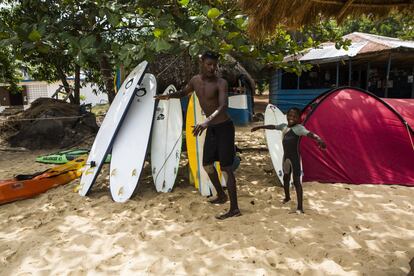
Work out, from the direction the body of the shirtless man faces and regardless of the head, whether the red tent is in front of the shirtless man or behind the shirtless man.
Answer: behind

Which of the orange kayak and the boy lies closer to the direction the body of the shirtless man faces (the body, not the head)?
the orange kayak

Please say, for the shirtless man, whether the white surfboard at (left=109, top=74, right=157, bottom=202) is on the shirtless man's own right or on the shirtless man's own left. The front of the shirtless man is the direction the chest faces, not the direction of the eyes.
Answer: on the shirtless man's own right

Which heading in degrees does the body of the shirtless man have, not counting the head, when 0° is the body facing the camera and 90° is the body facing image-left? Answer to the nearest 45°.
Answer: approximately 45°

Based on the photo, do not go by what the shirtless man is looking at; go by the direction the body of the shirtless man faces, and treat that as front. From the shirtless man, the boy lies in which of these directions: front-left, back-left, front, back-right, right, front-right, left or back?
back-left

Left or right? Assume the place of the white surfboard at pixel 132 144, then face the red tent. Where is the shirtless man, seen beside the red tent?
right

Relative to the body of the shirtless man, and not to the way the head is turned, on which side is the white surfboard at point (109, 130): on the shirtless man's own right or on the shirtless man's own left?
on the shirtless man's own right

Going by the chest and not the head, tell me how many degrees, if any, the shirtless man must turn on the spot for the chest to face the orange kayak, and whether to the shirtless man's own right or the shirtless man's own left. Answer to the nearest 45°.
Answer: approximately 45° to the shirtless man's own right
